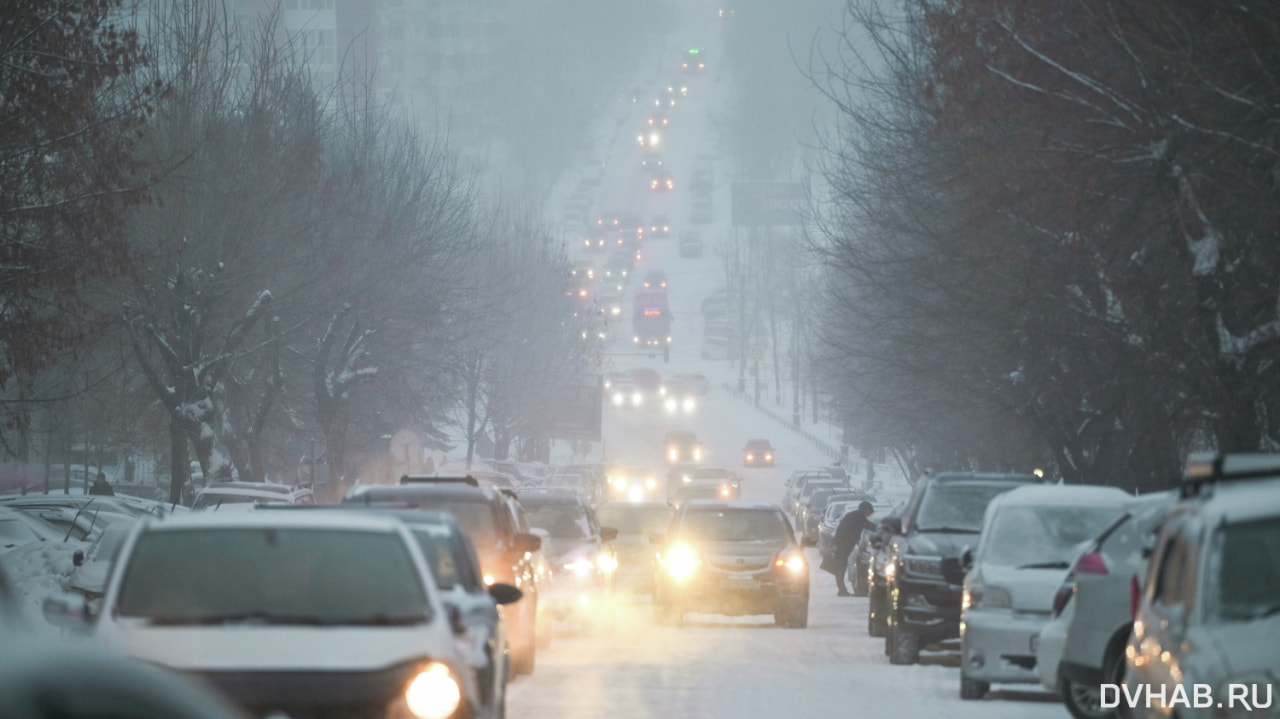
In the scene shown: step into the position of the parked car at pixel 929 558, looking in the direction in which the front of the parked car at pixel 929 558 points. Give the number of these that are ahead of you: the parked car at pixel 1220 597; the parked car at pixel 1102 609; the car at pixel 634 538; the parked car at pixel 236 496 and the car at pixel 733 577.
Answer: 2

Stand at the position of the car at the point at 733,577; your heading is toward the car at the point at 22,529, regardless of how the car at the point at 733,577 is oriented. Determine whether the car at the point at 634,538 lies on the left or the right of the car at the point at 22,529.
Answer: right

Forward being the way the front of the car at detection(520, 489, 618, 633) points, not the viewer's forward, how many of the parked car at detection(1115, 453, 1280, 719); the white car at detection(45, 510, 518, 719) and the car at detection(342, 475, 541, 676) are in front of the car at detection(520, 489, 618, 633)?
3

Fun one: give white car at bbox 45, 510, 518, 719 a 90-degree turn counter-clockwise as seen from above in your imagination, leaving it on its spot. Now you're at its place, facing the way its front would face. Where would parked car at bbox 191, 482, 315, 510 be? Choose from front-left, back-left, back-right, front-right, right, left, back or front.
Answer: left

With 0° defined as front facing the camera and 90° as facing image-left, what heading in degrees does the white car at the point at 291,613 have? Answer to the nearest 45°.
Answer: approximately 0°

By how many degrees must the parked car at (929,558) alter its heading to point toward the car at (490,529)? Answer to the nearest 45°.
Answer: approximately 45° to its right

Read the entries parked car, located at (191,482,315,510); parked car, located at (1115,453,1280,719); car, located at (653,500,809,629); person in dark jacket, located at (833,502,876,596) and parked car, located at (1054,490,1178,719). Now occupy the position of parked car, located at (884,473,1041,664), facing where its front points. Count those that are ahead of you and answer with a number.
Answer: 2
